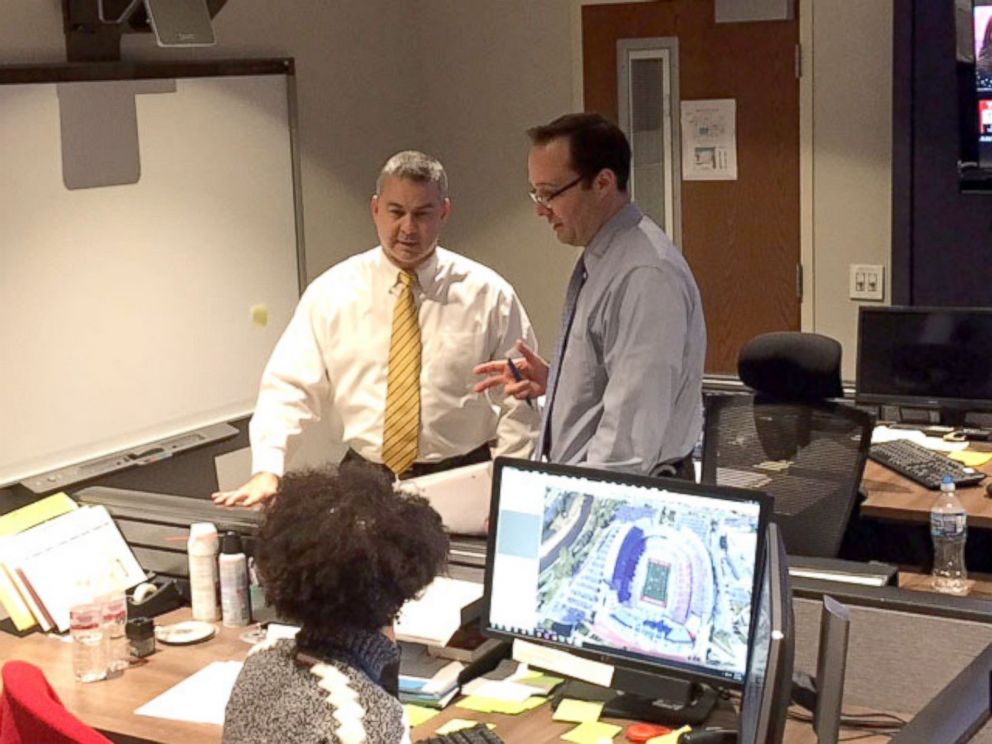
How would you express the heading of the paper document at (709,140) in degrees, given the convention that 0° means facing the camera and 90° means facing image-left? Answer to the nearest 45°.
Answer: approximately 0°

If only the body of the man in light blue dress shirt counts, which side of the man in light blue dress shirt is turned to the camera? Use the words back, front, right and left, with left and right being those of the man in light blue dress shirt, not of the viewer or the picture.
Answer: left

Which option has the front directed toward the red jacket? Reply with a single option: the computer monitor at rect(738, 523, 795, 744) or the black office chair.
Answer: the computer monitor

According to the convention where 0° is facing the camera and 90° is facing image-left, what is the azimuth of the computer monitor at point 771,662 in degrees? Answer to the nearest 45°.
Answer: approximately 90°

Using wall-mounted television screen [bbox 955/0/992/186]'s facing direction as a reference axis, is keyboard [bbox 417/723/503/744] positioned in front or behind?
in front

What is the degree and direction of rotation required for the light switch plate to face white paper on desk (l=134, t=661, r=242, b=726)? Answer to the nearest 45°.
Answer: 0° — it already faces it

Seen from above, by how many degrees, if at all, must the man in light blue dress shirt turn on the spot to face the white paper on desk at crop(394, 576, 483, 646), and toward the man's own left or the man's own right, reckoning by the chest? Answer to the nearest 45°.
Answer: approximately 45° to the man's own left

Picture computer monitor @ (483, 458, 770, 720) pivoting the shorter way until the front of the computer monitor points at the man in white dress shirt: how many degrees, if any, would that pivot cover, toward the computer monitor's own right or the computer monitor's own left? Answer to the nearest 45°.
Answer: approximately 135° to the computer monitor's own right

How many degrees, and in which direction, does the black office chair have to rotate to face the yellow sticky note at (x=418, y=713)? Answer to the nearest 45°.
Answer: approximately 180°

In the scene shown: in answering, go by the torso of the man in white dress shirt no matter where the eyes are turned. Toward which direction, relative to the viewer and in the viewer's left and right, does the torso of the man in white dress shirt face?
facing the viewer

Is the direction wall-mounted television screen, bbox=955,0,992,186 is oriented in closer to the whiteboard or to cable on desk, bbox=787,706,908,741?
the cable on desk

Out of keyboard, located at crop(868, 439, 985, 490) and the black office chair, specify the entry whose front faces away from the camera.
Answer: the black office chair

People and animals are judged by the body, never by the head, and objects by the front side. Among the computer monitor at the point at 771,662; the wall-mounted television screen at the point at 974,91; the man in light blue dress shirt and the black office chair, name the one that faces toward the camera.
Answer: the wall-mounted television screen at the point at 974,91

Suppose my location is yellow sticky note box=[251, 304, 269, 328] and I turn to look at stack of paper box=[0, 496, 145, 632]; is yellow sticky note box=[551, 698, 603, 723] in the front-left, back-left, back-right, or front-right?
front-left

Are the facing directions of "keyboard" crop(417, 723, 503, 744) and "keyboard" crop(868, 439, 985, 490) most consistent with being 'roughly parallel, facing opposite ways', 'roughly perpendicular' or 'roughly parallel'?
roughly parallel

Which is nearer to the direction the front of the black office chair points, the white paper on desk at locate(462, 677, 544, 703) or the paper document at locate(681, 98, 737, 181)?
the paper document

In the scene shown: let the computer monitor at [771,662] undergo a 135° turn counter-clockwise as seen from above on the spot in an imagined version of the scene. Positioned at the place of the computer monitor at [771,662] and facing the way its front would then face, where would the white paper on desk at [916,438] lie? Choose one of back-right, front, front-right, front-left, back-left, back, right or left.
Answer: back-left
